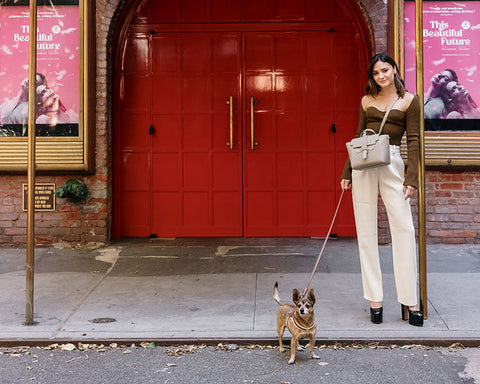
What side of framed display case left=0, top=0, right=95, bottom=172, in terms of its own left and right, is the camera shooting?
front

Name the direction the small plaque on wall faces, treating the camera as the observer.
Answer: facing the viewer

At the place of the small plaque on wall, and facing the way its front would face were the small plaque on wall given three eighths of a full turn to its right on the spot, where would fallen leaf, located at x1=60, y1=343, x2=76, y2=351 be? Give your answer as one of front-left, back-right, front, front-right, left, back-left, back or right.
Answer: back-left

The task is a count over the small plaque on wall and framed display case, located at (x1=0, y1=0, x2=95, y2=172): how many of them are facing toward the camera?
2

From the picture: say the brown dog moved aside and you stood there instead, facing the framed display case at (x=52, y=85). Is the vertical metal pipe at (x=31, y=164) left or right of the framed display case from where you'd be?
left

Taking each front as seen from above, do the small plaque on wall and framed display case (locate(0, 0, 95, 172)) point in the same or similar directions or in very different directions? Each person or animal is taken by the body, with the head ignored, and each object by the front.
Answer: same or similar directions

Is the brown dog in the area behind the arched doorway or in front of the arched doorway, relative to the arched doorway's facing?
in front

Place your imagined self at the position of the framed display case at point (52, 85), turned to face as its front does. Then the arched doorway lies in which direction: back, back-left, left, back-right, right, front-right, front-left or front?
left

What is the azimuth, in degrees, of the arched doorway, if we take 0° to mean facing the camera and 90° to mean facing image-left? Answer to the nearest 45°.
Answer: approximately 0°

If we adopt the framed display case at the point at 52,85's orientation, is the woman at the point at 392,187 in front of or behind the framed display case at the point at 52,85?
in front

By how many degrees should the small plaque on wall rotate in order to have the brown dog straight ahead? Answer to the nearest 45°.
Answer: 0° — it already faces it

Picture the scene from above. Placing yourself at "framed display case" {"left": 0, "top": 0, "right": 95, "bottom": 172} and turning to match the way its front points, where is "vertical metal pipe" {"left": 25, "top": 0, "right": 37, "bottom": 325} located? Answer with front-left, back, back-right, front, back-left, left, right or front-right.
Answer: front
